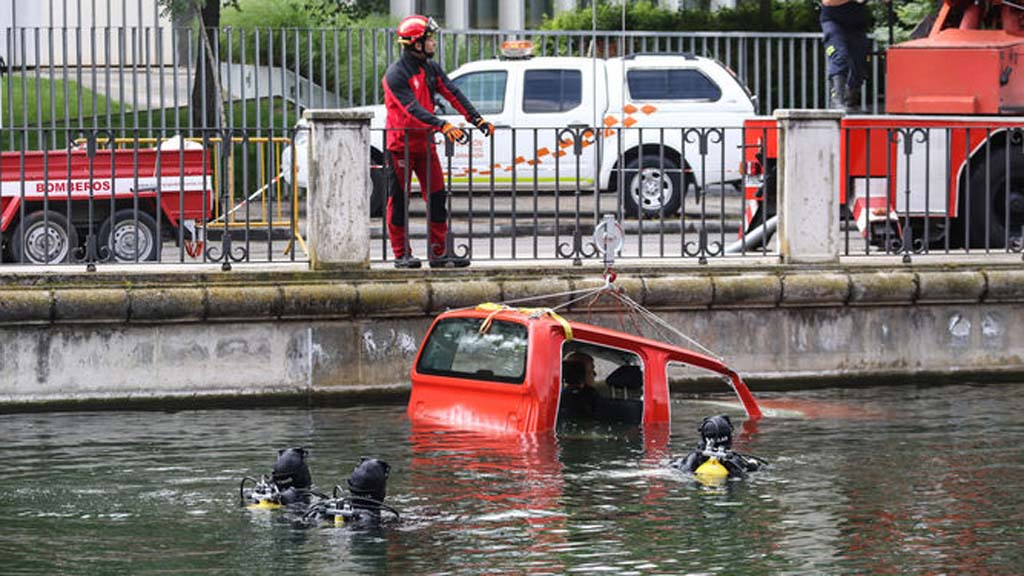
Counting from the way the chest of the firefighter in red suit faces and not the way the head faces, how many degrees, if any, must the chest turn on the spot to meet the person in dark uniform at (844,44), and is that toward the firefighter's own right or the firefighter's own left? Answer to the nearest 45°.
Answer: approximately 45° to the firefighter's own left

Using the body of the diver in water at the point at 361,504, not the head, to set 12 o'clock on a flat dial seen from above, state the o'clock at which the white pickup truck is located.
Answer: The white pickup truck is roughly at 11 o'clock from the diver in water.

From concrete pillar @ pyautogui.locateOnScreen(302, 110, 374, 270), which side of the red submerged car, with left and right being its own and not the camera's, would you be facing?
left

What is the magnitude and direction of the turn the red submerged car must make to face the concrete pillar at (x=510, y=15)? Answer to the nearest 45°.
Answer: approximately 45° to its left

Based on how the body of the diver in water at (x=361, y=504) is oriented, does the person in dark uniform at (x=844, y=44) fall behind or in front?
in front

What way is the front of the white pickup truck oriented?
to the viewer's left

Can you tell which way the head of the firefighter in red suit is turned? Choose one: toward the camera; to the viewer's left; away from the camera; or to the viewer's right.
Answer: to the viewer's right

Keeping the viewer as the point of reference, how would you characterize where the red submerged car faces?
facing away from the viewer and to the right of the viewer

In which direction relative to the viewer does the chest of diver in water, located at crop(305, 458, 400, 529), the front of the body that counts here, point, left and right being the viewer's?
facing away from the viewer and to the right of the viewer

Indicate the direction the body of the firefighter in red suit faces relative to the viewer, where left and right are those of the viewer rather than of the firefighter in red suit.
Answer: facing to the right of the viewer

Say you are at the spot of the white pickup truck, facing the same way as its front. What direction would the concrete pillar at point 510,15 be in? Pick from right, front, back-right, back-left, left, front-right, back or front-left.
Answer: right
